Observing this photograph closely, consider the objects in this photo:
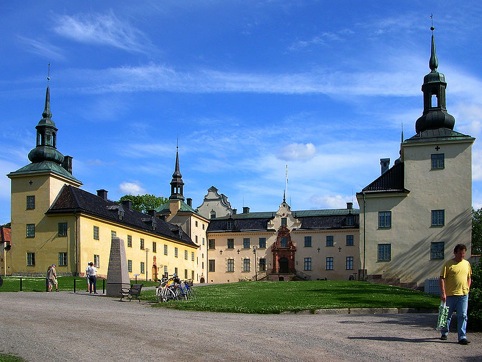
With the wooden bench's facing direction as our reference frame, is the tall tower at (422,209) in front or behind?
behind

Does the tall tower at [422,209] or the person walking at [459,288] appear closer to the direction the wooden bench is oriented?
the person walking

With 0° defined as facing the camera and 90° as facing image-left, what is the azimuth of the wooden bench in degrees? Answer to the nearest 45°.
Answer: approximately 45°

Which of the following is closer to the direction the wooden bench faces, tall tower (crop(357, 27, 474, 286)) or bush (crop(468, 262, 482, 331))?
the bush

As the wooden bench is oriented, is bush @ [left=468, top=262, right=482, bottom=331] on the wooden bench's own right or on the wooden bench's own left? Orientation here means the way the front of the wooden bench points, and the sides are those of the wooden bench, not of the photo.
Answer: on the wooden bench's own left
